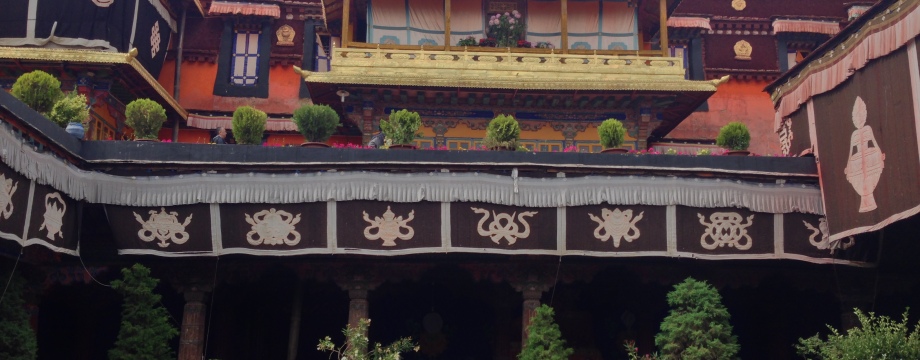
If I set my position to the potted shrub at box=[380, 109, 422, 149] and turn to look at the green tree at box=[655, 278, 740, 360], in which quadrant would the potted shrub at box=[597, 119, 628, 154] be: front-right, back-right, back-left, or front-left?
front-left

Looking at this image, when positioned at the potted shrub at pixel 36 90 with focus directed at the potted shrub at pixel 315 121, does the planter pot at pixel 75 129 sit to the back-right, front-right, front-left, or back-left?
front-right

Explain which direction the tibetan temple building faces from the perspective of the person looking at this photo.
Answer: facing the viewer

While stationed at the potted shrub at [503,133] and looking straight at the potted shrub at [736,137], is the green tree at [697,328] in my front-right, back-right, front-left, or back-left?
front-right
